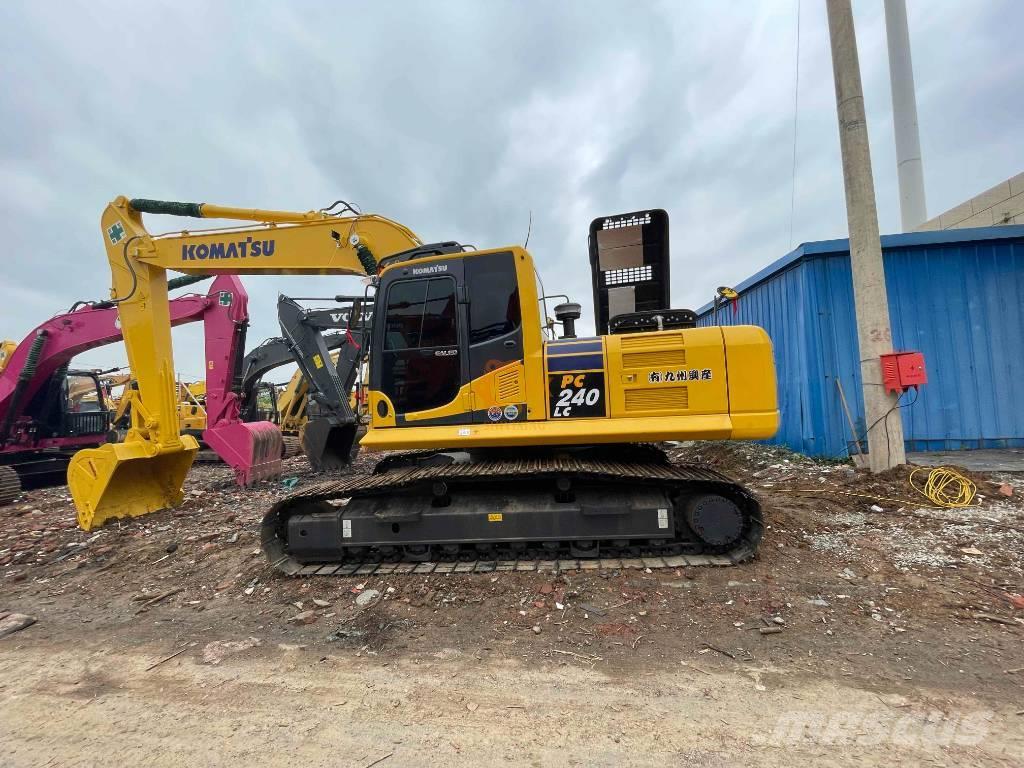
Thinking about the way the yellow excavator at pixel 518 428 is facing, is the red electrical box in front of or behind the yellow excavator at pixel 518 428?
behind

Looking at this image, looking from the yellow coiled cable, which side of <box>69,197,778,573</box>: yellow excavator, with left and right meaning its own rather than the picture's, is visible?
back

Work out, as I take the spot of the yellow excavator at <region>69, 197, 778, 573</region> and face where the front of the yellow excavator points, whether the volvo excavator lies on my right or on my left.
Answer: on my right

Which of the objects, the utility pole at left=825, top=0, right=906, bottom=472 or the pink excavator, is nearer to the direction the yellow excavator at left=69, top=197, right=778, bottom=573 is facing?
the pink excavator

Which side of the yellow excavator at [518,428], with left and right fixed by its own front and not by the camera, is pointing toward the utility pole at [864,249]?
back

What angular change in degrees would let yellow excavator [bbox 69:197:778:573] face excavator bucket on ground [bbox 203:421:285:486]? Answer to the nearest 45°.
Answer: approximately 45° to its right

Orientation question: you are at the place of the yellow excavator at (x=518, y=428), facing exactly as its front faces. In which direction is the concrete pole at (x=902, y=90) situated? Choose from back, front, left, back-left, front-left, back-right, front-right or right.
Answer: back-right

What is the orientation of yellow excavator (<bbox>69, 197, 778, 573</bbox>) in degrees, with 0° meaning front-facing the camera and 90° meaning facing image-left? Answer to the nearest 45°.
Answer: approximately 90°

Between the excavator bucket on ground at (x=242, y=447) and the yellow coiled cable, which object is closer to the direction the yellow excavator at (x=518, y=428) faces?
the excavator bucket on ground

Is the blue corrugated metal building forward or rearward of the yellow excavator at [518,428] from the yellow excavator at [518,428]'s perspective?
rearward
